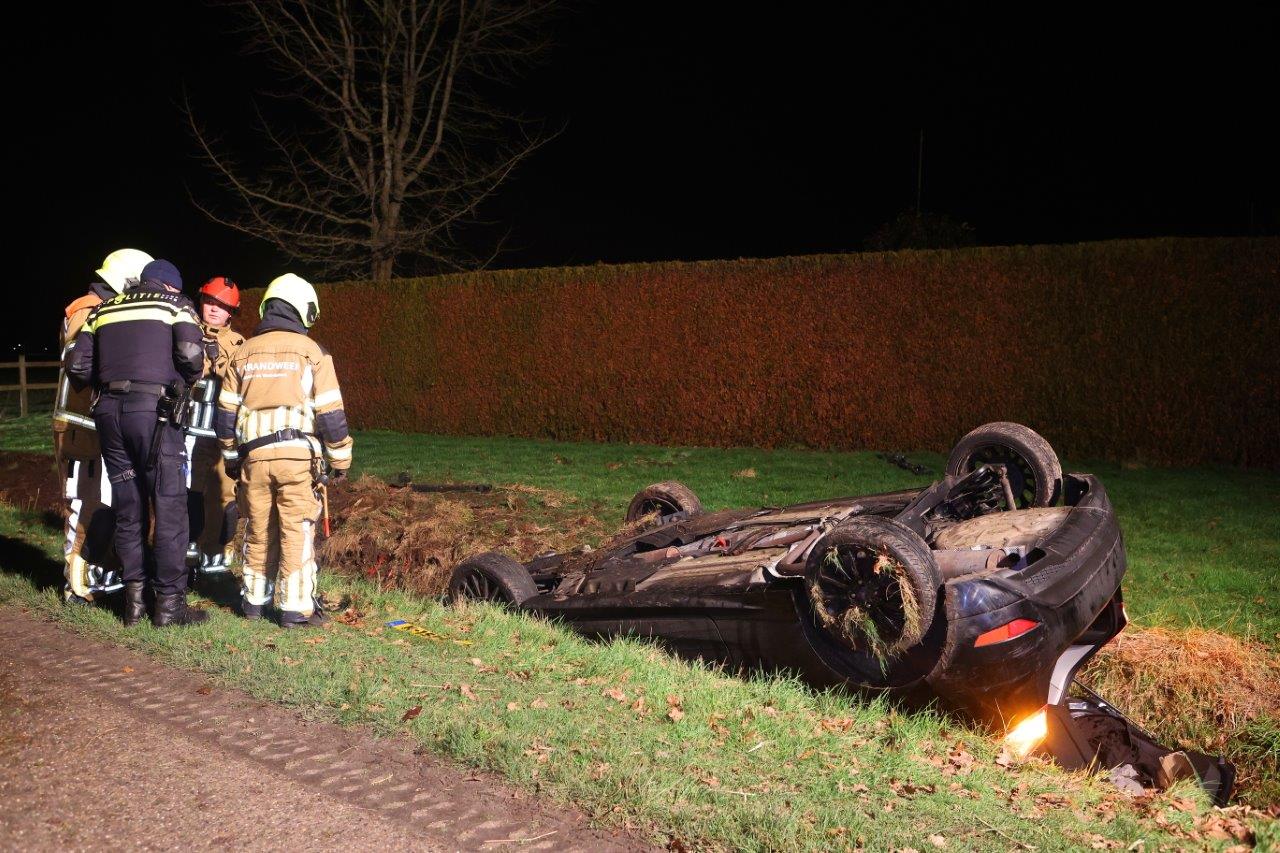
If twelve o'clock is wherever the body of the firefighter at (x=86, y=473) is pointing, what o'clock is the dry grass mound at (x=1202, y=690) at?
The dry grass mound is roughly at 1 o'clock from the firefighter.

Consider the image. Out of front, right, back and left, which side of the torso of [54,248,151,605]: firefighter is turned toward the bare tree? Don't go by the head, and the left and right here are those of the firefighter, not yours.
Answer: left

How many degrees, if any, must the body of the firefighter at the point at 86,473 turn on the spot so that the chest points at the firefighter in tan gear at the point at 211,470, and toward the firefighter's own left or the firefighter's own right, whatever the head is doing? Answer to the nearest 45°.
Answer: approximately 45° to the firefighter's own left

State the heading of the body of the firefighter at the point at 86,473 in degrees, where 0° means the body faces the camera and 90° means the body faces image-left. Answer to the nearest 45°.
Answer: approximately 270°

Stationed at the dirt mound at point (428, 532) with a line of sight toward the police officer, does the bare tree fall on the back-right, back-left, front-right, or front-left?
back-right
